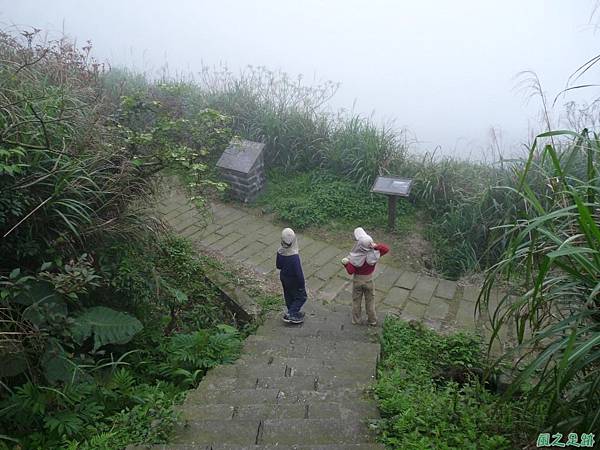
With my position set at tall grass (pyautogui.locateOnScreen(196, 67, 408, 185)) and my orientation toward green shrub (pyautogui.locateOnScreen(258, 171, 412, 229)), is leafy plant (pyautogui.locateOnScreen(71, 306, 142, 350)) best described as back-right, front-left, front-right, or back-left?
front-right

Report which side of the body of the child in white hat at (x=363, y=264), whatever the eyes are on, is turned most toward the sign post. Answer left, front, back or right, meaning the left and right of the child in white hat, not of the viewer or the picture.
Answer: front

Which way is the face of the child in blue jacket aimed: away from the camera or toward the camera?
away from the camera

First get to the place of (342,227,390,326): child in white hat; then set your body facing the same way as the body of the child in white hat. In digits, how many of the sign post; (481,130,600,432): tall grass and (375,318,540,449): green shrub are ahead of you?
1

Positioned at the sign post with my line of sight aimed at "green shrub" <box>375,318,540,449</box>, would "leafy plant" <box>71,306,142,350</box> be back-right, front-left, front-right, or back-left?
front-right

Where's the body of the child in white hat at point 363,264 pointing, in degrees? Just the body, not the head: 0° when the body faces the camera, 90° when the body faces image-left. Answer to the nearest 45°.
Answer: approximately 180°

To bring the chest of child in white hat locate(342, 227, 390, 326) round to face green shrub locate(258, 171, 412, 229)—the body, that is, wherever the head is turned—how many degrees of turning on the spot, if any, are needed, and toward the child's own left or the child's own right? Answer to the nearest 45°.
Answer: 0° — they already face it

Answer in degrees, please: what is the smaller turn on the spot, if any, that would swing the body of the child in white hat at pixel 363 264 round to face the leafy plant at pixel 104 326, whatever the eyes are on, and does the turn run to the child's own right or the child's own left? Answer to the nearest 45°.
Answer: approximately 135° to the child's own left

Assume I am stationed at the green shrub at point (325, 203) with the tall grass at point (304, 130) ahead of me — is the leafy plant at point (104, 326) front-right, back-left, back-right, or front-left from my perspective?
back-left

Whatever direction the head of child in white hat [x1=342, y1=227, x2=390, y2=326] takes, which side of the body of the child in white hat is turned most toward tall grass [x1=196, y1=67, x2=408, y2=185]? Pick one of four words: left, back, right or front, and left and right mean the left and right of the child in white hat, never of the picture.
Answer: front

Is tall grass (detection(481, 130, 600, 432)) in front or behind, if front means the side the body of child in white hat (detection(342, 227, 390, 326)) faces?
behind

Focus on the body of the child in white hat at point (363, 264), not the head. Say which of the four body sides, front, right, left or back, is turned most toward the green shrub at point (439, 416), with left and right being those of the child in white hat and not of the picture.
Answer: back

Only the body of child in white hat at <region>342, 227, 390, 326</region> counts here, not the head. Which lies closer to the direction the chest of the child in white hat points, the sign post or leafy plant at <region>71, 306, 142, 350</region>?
the sign post
